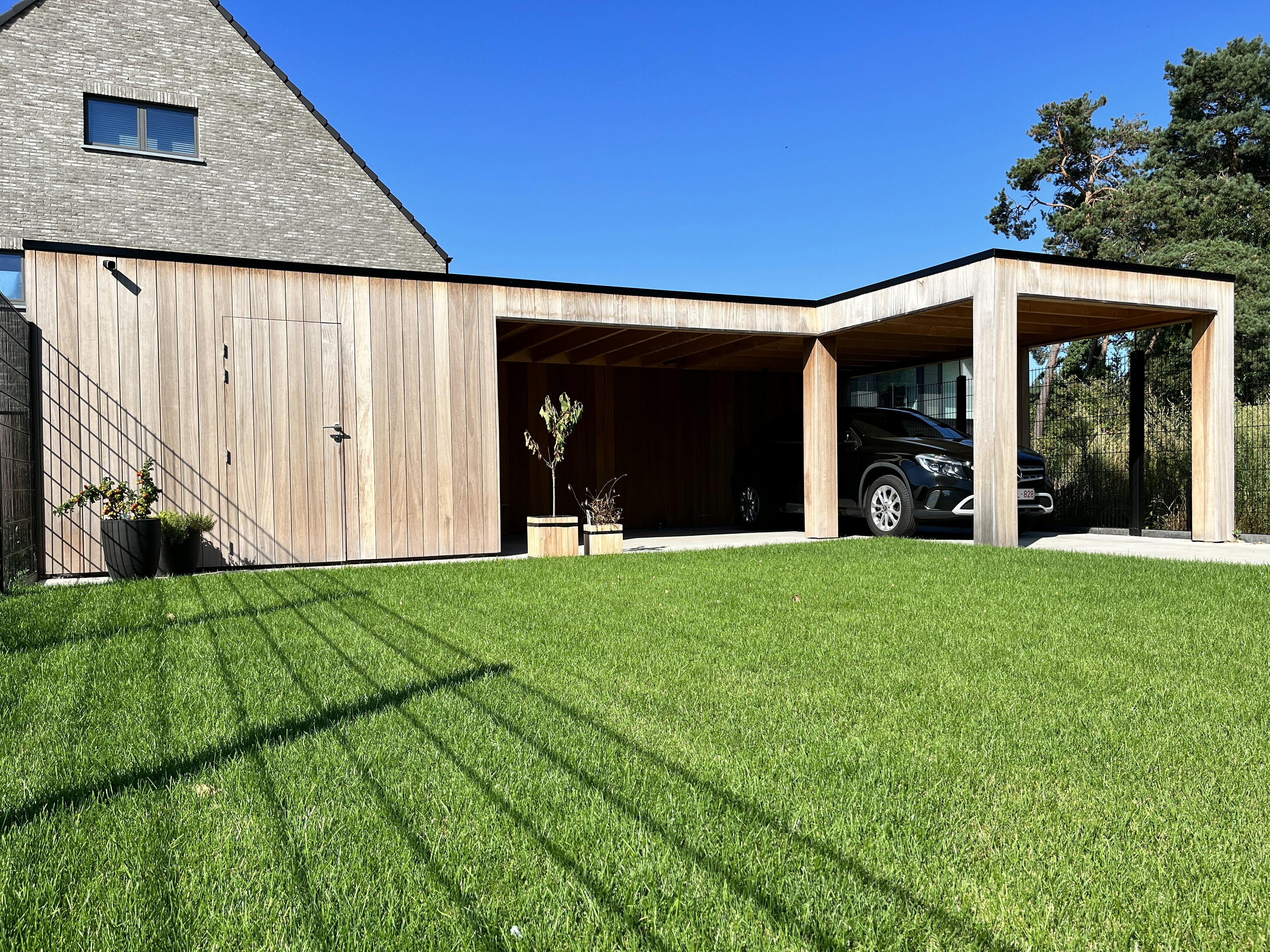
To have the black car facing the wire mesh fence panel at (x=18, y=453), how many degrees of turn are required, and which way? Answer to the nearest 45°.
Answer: approximately 90° to its right

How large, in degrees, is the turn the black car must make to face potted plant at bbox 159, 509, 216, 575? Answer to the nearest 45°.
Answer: approximately 90° to its right

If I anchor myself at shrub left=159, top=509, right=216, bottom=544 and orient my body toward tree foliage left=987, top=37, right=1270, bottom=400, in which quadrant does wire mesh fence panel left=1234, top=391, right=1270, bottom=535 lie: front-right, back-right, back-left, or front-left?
front-right

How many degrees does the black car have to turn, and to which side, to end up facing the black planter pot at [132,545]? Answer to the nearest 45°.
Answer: approximately 90° to its right

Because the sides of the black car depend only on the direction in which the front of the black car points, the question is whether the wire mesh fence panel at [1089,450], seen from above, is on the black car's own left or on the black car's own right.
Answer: on the black car's own left

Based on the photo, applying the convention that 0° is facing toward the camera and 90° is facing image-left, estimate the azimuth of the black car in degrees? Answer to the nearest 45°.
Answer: approximately 315°

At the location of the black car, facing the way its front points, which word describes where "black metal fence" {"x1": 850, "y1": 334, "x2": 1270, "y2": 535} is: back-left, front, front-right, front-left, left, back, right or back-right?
left

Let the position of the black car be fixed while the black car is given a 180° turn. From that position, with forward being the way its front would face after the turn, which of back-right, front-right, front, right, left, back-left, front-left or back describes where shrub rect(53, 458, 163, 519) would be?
left

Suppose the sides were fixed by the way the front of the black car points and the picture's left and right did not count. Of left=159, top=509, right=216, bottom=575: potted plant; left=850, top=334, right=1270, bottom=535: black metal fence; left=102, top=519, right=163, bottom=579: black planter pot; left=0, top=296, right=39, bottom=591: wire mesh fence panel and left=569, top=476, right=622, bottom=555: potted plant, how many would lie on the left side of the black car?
1

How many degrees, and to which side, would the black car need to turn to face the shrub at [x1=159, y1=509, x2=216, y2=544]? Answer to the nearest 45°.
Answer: approximately 90° to its right
